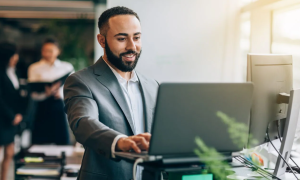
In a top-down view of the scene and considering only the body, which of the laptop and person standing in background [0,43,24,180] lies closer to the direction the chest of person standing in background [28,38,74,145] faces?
the laptop

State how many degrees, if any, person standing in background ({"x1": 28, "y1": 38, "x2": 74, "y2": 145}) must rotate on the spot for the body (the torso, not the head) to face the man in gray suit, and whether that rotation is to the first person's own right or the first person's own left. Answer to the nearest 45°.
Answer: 0° — they already face them

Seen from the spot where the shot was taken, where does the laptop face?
facing away from the viewer and to the left of the viewer

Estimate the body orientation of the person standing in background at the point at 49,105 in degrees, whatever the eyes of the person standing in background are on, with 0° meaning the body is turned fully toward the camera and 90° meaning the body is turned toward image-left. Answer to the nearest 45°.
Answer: approximately 0°

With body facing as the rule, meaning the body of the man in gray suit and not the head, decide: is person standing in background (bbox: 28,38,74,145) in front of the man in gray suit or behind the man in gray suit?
behind

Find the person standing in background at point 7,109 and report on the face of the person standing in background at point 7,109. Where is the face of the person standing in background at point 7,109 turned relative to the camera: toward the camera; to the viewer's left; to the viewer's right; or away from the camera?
to the viewer's right

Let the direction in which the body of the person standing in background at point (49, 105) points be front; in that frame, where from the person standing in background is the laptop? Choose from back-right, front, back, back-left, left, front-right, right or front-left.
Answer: front

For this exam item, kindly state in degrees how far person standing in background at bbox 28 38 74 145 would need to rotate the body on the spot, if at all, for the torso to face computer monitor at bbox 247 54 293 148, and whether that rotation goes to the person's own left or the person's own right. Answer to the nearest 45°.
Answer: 0° — they already face it

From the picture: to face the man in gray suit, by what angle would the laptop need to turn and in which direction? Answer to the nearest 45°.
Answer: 0° — it already faces them

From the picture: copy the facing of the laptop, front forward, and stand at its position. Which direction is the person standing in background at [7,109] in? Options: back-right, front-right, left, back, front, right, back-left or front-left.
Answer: front

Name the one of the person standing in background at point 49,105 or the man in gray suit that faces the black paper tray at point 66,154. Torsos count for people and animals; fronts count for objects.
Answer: the person standing in background

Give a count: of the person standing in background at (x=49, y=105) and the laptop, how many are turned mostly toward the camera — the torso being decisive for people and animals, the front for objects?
1
